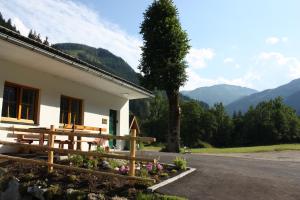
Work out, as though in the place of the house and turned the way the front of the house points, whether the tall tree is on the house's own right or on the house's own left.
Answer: on the house's own left

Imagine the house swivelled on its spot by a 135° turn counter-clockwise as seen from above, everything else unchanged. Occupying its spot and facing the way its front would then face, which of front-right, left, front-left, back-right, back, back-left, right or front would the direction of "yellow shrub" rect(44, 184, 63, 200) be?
back

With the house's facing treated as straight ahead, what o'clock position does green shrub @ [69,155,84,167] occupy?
The green shrub is roughly at 1 o'clock from the house.

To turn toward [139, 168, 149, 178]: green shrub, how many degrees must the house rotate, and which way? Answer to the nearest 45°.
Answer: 0° — it already faces it

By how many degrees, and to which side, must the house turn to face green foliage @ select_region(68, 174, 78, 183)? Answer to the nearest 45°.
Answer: approximately 45° to its right

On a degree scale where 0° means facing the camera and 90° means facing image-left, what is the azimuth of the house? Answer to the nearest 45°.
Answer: approximately 315°

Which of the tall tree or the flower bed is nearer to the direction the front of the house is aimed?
the flower bed

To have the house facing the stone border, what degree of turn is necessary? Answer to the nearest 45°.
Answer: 0° — it already faces it

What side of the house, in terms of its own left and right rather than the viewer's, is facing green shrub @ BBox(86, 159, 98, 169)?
front

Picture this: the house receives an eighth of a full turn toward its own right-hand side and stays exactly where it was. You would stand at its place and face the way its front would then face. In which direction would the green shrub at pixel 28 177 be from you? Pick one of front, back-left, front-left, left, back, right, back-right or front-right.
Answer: front
